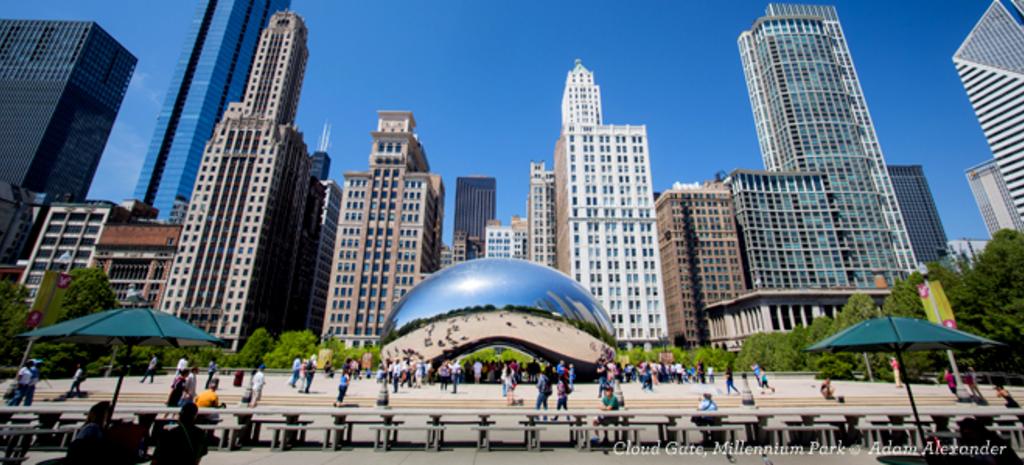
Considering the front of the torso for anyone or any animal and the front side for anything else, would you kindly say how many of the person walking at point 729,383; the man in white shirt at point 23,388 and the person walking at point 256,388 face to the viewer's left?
1
